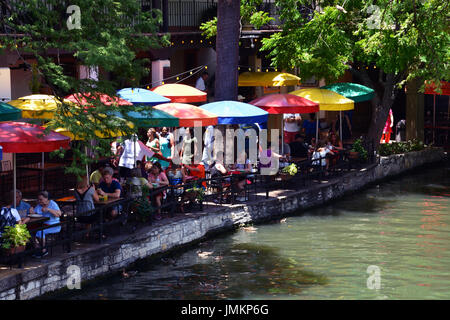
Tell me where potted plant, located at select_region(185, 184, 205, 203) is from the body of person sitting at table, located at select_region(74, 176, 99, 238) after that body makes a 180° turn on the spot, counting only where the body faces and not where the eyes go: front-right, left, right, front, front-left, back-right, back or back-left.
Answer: back

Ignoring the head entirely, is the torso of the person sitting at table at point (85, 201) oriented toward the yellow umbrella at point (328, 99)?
yes

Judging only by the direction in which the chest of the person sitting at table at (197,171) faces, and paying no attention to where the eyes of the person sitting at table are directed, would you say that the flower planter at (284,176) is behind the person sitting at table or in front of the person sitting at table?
behind

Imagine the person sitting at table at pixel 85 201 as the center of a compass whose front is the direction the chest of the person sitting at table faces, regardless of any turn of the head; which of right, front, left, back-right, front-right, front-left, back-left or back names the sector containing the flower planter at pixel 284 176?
front

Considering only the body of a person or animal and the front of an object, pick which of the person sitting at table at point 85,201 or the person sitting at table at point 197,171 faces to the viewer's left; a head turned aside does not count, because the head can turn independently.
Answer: the person sitting at table at point 197,171

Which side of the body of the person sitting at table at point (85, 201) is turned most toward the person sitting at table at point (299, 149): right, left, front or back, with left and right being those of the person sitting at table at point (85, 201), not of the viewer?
front

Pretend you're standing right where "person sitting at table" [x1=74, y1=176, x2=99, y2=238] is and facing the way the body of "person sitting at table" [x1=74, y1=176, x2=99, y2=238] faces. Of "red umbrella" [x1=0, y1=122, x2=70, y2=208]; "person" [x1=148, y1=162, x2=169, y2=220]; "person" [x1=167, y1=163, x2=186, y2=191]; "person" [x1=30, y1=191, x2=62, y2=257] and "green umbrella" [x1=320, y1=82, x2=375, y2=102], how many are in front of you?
3

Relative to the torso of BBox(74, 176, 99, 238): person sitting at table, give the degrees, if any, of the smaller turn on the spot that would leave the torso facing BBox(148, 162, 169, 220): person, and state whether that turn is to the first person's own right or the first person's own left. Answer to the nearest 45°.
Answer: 0° — they already face them

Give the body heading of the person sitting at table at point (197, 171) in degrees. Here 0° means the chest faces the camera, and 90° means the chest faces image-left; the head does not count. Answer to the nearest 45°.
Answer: approximately 90°

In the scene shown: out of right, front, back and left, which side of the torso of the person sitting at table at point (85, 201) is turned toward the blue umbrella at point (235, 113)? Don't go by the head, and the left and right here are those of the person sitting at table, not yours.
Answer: front

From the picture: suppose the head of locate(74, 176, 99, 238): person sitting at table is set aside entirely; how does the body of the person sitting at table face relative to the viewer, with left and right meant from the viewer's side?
facing away from the viewer and to the right of the viewer

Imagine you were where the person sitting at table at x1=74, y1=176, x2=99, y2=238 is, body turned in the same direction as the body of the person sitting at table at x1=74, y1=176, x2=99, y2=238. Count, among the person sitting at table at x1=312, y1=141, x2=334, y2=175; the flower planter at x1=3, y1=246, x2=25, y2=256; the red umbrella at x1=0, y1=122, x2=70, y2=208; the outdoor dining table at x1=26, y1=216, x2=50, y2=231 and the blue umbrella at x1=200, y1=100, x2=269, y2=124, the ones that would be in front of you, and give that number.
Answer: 2

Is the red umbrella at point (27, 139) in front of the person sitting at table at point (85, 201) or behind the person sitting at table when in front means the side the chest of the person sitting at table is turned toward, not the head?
behind

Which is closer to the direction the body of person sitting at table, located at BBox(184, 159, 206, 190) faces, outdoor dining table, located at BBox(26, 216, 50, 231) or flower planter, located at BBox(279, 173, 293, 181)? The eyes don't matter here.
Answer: the outdoor dining table
